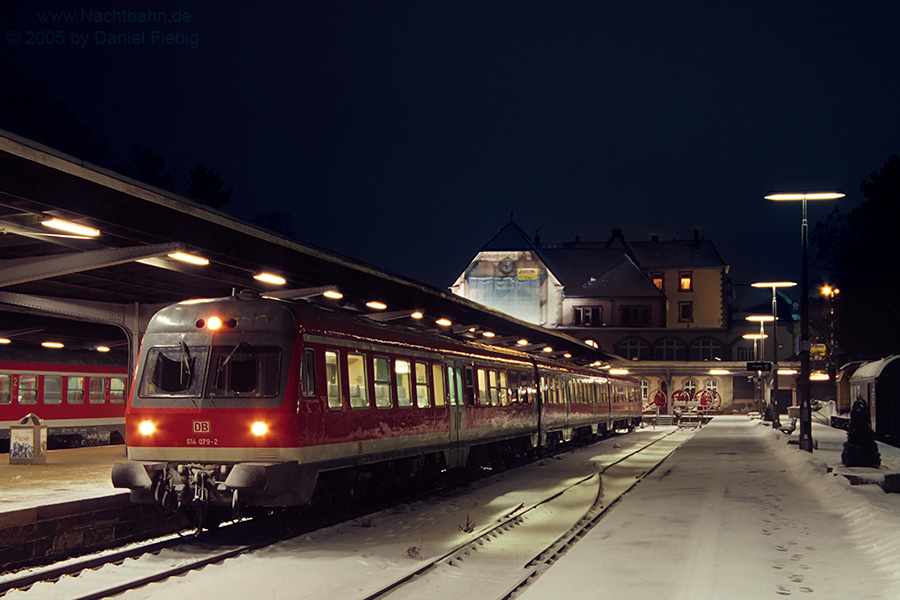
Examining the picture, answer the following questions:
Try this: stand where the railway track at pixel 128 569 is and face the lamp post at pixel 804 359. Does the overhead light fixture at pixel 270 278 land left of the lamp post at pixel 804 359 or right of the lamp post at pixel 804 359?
left

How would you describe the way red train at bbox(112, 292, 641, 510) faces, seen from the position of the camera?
facing the viewer and to the left of the viewer

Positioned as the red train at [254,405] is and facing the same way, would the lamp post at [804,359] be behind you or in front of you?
behind

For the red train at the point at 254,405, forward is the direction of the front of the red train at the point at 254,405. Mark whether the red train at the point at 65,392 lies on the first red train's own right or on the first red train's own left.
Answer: on the first red train's own right

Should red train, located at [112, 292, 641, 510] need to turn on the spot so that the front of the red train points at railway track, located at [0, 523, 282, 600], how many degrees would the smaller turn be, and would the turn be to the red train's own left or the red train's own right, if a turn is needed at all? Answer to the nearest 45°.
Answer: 0° — it already faces it

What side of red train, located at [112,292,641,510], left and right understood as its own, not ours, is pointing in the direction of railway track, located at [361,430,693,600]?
left

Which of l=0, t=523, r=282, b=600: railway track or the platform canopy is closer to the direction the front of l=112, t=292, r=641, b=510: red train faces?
the railway track

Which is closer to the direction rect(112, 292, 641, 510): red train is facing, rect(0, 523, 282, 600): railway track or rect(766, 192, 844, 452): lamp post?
the railway track

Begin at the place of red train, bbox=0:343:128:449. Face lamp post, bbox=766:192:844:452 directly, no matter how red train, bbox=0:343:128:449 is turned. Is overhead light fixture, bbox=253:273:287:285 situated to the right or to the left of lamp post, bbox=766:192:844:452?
right
